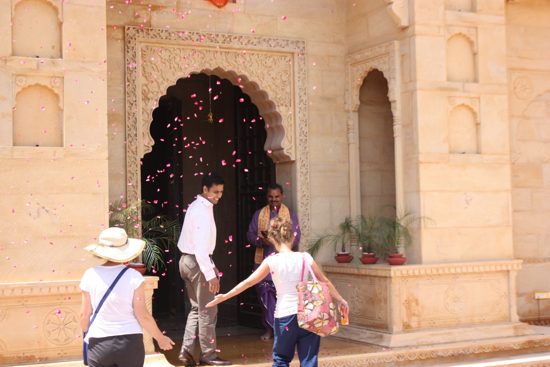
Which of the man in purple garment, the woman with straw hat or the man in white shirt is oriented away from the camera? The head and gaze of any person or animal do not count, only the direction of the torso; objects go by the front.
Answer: the woman with straw hat

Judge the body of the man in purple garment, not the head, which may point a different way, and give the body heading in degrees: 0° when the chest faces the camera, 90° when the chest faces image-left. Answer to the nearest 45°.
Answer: approximately 0°

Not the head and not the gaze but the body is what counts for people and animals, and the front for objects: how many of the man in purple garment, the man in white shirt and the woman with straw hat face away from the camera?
1

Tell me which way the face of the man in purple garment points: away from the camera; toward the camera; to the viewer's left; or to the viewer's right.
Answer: toward the camera

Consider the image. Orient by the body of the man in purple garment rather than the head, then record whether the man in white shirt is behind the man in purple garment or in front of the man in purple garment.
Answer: in front

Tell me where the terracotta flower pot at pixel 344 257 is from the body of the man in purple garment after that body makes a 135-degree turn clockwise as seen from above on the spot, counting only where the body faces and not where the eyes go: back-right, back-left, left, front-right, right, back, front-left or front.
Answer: back-right

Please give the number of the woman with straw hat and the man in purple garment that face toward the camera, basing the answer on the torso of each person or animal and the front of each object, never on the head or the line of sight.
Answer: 1

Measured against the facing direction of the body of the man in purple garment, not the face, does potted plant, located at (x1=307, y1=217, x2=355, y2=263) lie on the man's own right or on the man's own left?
on the man's own left

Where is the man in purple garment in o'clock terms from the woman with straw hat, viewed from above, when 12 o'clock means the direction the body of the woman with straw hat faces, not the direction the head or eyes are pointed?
The man in purple garment is roughly at 1 o'clock from the woman with straw hat.

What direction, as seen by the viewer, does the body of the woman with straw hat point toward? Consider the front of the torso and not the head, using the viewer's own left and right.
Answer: facing away from the viewer

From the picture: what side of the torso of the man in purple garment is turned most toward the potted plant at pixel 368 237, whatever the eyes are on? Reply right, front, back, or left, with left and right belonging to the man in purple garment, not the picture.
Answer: left

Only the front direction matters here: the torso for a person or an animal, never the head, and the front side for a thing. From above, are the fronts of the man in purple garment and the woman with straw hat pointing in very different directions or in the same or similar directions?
very different directions
